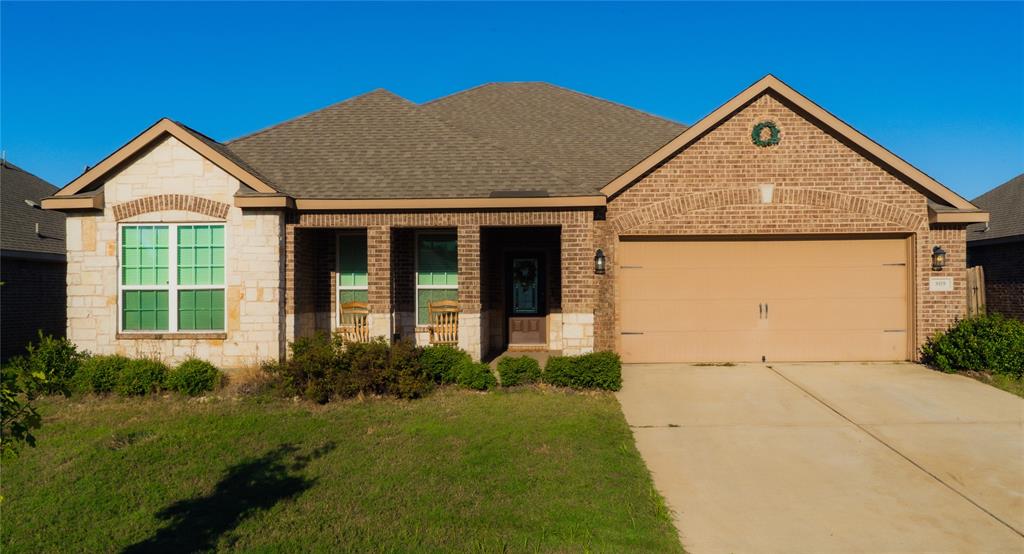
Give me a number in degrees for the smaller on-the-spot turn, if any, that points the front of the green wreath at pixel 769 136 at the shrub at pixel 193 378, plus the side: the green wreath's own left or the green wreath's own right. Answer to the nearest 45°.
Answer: approximately 45° to the green wreath's own right

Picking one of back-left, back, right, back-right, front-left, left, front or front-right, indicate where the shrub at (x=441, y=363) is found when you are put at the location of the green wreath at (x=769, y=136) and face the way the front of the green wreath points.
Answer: front-right

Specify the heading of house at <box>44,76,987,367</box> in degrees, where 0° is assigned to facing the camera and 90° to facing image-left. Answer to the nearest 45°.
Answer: approximately 0°

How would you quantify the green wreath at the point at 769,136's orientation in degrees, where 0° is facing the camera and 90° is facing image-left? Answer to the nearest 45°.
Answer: approximately 0°

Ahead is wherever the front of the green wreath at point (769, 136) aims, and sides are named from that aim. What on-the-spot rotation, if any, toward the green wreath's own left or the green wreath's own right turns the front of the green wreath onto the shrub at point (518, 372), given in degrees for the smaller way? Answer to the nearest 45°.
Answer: approximately 45° to the green wreath's own right
